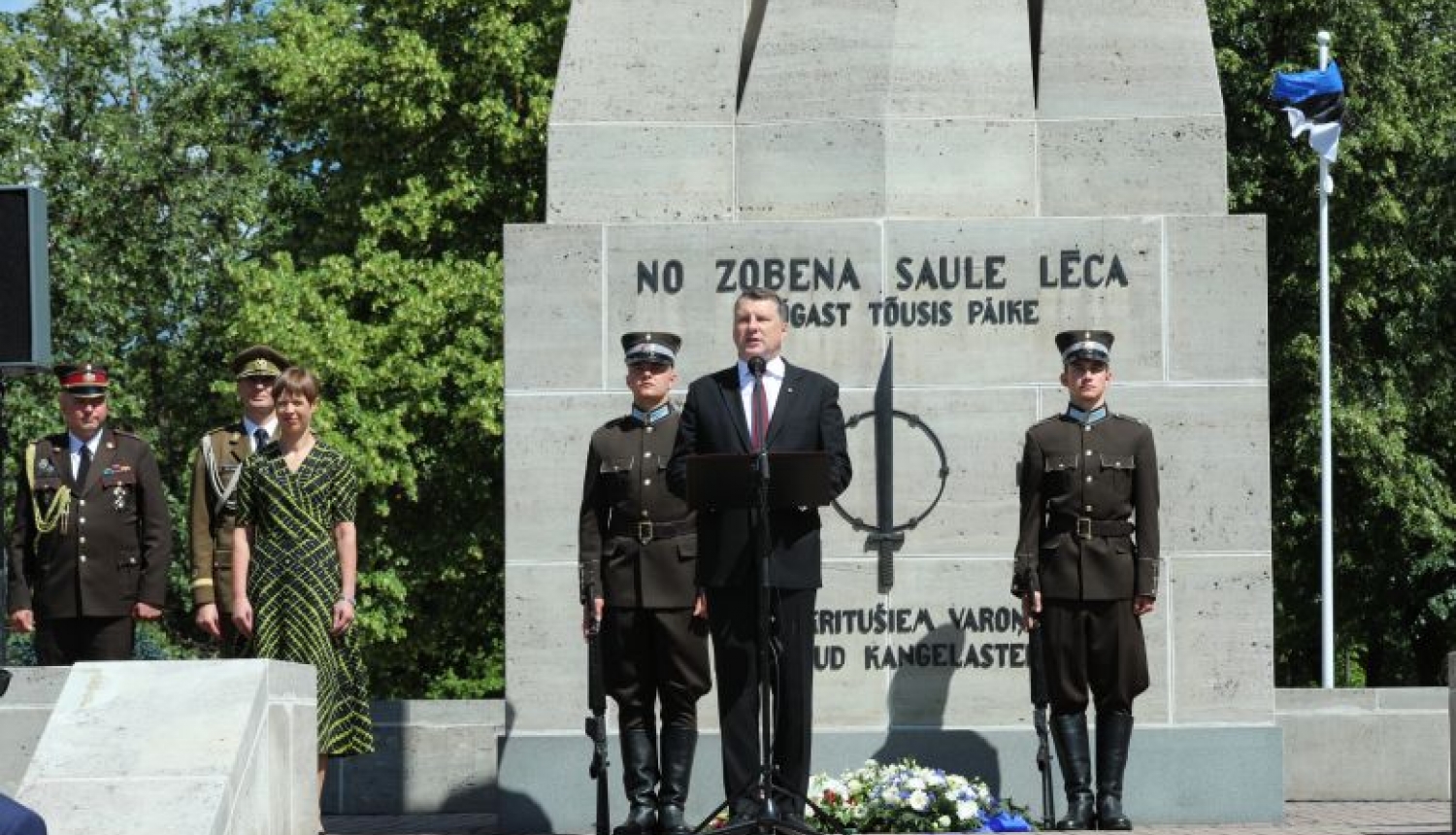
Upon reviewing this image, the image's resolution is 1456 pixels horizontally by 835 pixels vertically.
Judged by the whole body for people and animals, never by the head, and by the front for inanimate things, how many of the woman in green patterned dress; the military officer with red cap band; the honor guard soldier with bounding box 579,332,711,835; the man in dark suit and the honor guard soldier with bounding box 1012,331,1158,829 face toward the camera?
5

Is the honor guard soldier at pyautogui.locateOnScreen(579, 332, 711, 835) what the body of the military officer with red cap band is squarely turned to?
no

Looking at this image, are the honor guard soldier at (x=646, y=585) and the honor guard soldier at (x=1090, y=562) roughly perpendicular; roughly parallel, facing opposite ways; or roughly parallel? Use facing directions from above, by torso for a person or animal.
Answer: roughly parallel

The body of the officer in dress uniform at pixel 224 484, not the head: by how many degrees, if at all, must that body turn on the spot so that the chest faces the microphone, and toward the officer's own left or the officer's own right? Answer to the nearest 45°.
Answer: approximately 45° to the officer's own left

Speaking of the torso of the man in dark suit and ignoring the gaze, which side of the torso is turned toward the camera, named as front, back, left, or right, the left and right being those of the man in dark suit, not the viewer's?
front

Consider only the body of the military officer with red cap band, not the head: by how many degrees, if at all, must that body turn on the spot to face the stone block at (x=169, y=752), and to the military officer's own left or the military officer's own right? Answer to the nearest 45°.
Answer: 0° — they already face it

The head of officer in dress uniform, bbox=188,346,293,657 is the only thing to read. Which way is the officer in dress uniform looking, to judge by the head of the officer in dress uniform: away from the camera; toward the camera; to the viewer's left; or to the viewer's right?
toward the camera

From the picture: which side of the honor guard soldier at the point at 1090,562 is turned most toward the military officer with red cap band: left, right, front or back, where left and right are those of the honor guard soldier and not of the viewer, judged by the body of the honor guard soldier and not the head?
right

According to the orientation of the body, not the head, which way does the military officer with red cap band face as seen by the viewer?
toward the camera

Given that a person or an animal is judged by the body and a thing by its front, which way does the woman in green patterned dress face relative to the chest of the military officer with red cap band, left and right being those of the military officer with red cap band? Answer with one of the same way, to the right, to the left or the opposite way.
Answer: the same way

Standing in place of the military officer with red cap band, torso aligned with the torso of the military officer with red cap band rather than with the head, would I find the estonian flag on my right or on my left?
on my left

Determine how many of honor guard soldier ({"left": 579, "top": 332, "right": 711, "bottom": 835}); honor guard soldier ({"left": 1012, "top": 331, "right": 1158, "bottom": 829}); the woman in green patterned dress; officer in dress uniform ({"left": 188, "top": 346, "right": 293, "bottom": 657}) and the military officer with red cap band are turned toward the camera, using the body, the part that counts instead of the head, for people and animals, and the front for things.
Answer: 5

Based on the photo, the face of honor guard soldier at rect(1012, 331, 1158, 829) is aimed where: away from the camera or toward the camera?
toward the camera

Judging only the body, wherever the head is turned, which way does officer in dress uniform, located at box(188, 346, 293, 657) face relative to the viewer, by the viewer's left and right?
facing the viewer

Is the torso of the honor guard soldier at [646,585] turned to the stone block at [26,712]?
no

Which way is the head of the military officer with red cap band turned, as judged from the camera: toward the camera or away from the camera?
toward the camera

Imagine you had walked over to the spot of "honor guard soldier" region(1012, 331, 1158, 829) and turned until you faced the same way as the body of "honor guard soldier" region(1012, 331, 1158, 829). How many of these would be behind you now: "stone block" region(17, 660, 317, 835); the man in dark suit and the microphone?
0
